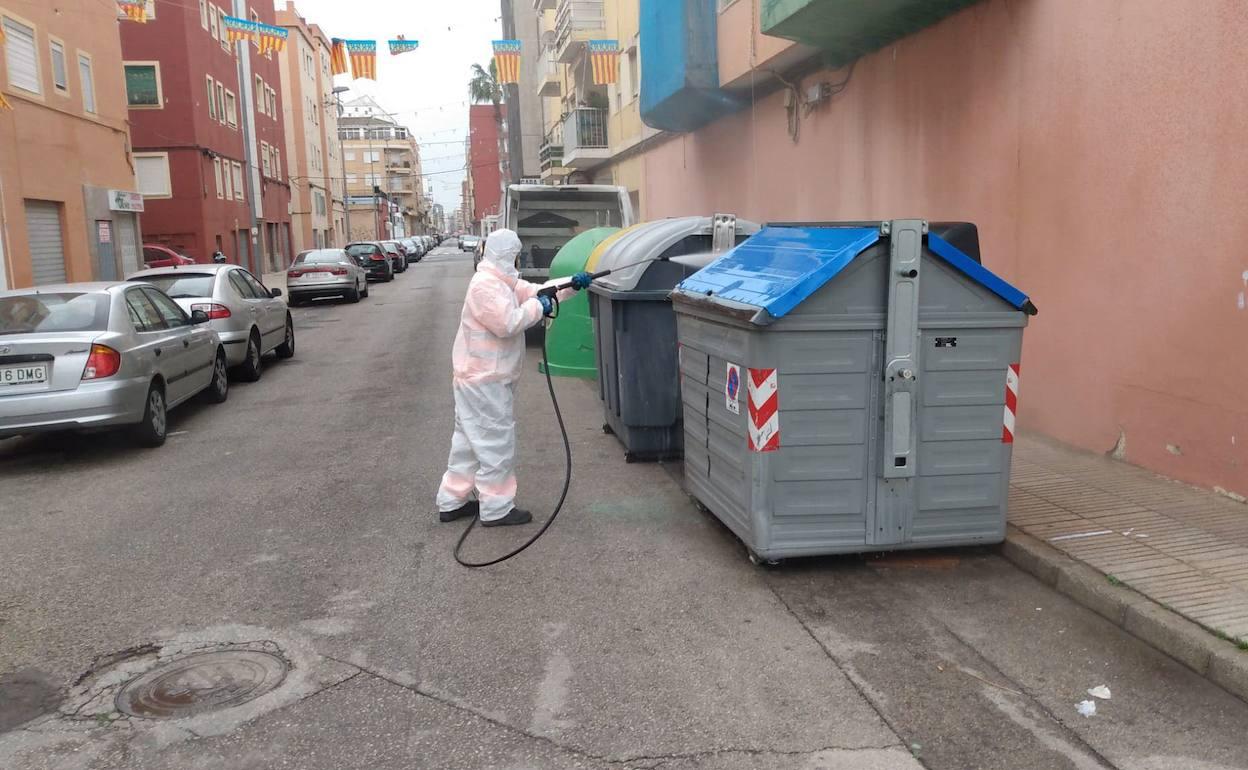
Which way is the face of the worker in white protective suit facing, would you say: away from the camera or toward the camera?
away from the camera

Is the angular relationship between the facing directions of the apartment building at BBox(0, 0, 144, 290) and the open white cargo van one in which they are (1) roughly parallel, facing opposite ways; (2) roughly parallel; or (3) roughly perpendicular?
roughly perpendicular

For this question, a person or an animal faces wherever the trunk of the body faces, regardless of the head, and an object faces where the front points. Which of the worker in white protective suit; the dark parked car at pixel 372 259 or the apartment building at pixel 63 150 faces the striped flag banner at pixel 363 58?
the apartment building

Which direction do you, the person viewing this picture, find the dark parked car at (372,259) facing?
facing away from the viewer

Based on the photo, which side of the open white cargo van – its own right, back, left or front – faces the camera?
back

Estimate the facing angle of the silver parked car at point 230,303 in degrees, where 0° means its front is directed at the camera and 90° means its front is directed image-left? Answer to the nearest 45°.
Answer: approximately 225°

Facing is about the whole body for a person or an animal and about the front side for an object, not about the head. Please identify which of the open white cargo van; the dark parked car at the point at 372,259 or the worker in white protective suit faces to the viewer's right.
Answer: the worker in white protective suit

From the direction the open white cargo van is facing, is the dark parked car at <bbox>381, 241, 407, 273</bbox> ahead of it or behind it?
ahead

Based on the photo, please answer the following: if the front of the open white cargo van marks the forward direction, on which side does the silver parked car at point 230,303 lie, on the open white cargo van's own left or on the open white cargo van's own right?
on the open white cargo van's own left

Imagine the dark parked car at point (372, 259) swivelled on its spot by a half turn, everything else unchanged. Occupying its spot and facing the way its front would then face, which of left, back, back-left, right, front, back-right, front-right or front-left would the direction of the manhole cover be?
front

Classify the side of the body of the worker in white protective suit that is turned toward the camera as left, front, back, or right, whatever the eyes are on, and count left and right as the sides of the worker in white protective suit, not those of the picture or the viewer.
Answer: right

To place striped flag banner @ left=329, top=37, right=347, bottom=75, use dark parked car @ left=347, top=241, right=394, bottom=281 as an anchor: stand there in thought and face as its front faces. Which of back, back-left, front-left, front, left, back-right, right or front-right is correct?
back
